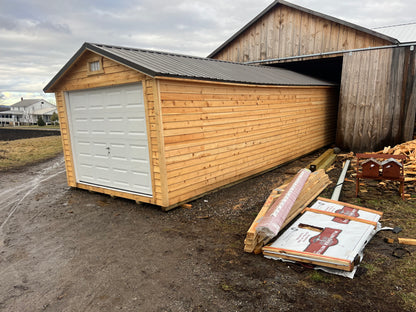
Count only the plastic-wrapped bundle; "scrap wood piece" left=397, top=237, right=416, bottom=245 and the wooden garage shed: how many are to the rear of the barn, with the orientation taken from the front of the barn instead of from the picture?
0

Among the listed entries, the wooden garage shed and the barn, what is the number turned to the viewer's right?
0

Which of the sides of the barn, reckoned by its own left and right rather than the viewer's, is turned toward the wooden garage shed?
front

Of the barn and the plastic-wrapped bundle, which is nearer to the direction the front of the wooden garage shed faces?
the plastic-wrapped bundle

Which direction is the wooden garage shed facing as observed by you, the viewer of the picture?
facing the viewer and to the left of the viewer

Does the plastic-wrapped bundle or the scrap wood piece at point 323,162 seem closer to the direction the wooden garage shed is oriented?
the plastic-wrapped bundle

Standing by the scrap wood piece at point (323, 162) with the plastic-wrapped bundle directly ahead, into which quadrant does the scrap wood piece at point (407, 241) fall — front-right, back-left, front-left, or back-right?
front-left

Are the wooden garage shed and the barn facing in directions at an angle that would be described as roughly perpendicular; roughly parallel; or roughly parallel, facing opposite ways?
roughly parallel

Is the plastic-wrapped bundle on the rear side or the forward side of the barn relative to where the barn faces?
on the forward side

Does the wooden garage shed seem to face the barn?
no

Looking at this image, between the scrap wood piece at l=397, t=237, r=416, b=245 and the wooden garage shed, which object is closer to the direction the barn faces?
the wooden garage shed
